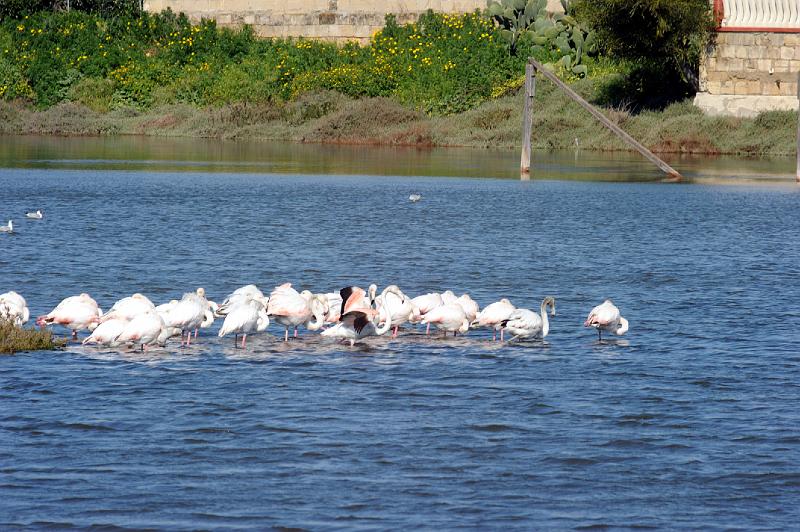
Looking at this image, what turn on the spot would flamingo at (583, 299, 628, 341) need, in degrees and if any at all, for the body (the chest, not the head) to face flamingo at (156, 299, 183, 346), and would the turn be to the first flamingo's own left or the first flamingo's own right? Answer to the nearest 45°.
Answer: approximately 180°

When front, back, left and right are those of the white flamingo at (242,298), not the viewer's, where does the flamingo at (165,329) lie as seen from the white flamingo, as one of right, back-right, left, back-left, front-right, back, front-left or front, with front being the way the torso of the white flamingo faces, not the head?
back-right

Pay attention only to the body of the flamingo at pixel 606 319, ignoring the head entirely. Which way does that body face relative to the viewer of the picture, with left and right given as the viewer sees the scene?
facing to the right of the viewer

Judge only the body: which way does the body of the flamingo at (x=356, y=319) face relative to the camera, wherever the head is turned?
to the viewer's right
